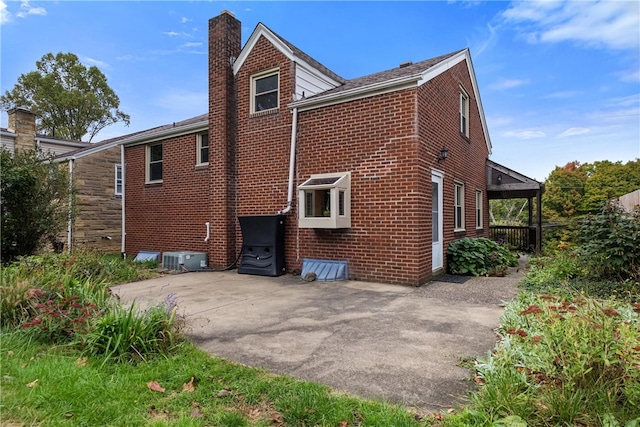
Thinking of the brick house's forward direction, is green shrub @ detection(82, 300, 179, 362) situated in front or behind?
behind

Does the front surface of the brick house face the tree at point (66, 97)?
no

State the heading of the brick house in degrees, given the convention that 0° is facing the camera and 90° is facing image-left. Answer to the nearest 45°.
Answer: approximately 225°

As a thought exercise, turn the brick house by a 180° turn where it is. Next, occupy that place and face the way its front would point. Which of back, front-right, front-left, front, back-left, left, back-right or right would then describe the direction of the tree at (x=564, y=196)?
back

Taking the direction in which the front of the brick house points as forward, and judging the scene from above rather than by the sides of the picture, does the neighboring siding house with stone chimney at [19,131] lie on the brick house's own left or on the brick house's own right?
on the brick house's own left

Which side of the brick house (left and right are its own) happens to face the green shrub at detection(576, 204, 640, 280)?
right

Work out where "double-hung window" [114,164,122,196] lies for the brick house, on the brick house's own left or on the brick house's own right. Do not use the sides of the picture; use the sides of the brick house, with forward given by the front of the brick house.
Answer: on the brick house's own left
